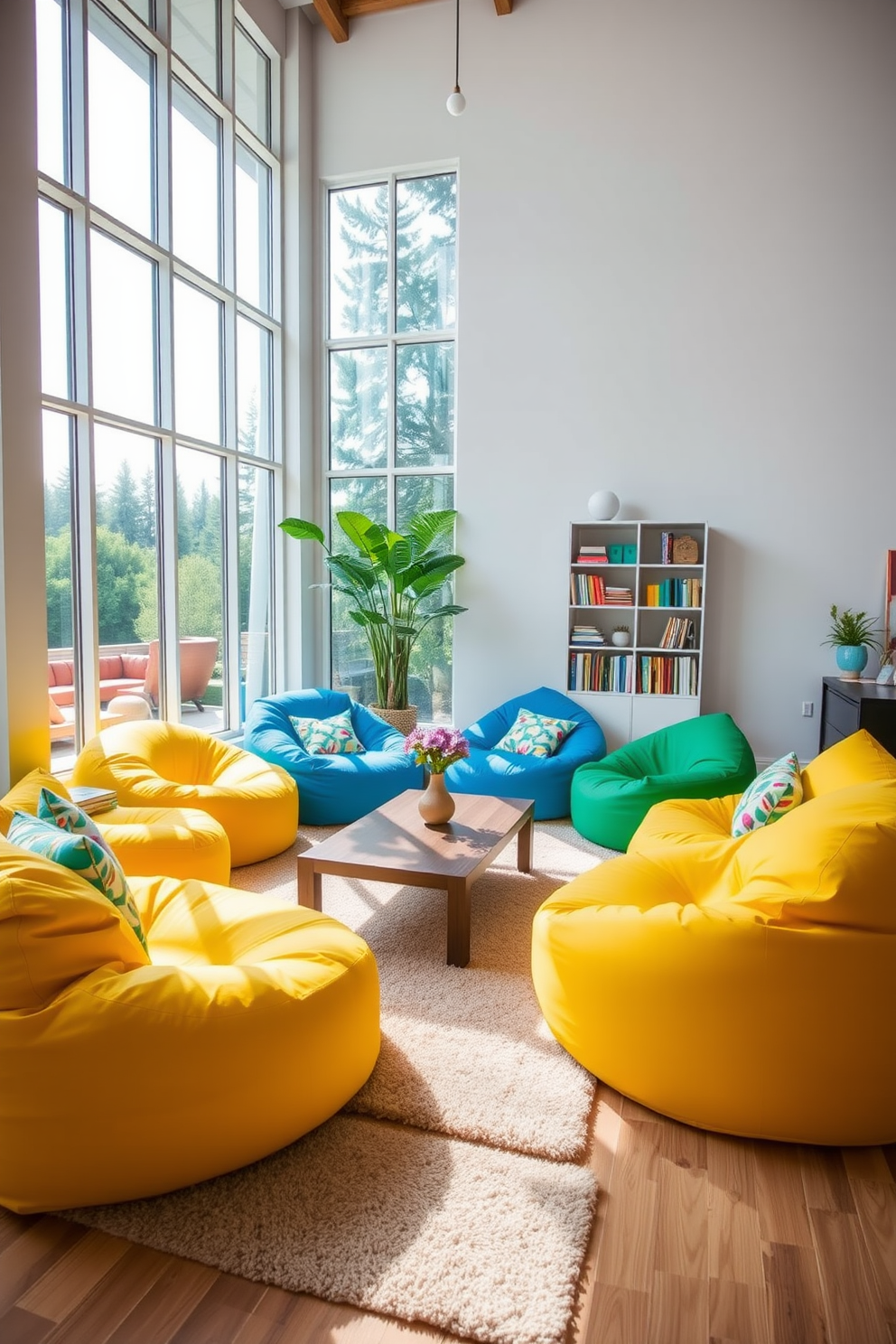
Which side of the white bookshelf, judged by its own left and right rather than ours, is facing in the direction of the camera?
front

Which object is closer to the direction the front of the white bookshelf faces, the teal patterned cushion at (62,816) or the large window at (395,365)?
the teal patterned cushion

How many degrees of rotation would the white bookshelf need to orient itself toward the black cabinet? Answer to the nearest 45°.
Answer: approximately 45° to its left

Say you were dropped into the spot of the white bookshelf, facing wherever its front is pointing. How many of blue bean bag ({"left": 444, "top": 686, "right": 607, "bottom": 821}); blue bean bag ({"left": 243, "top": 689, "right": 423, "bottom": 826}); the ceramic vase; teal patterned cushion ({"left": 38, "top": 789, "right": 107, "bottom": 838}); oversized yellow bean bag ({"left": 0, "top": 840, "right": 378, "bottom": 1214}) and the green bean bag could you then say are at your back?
0

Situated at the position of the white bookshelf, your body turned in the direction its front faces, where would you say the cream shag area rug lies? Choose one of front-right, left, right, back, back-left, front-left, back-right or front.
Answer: front

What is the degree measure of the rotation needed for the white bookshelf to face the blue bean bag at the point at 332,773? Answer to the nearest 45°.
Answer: approximately 45° to its right

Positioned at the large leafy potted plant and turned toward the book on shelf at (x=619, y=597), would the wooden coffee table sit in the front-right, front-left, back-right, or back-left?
front-right

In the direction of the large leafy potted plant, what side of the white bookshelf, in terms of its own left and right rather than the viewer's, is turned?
right

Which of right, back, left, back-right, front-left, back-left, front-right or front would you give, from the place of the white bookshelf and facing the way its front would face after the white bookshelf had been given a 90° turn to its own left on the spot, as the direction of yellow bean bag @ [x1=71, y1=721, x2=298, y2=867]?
back-right

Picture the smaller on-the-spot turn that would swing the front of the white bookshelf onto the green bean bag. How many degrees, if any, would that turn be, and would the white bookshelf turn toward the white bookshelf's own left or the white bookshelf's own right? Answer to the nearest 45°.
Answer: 0° — it already faces it

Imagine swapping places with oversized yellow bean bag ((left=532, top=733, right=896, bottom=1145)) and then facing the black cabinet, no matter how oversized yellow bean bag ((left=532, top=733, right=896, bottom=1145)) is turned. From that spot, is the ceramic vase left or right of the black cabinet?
left

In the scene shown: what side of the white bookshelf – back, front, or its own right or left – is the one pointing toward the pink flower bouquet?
front

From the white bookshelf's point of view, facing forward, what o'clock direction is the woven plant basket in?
The woven plant basket is roughly at 3 o'clock from the white bookshelf.

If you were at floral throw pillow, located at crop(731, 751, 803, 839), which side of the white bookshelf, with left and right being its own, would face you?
front

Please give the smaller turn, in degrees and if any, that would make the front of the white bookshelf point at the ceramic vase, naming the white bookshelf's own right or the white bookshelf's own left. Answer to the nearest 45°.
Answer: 0° — it already faces it

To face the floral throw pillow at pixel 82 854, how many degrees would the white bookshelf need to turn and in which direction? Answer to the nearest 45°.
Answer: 0° — it already faces it

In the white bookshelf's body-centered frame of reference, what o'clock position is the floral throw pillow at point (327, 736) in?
The floral throw pillow is roughly at 2 o'clock from the white bookshelf.

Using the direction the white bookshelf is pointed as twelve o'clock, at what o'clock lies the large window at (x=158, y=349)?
The large window is roughly at 2 o'clock from the white bookshelf.
